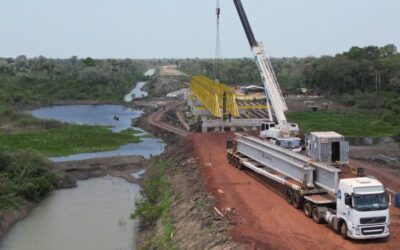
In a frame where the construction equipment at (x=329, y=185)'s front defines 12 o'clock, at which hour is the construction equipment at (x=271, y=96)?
the construction equipment at (x=271, y=96) is roughly at 7 o'clock from the construction equipment at (x=329, y=185).

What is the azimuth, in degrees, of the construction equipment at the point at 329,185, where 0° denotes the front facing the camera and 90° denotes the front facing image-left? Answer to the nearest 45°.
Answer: approximately 315°
